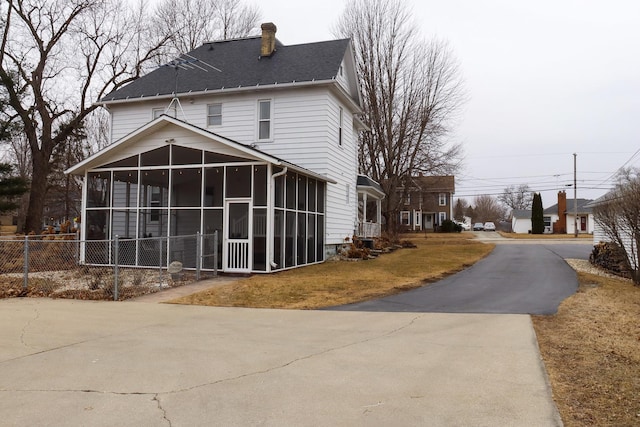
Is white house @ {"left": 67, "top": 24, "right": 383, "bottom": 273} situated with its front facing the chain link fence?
no

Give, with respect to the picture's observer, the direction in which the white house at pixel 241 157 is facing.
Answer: facing away from the viewer and to the right of the viewer

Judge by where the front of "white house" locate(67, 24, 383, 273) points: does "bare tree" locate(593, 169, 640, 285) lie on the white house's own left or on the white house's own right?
on the white house's own right

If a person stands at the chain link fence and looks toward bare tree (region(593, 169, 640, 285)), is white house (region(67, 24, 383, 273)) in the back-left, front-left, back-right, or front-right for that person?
front-left

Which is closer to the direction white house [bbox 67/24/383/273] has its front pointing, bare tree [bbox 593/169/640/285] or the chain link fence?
the bare tree
